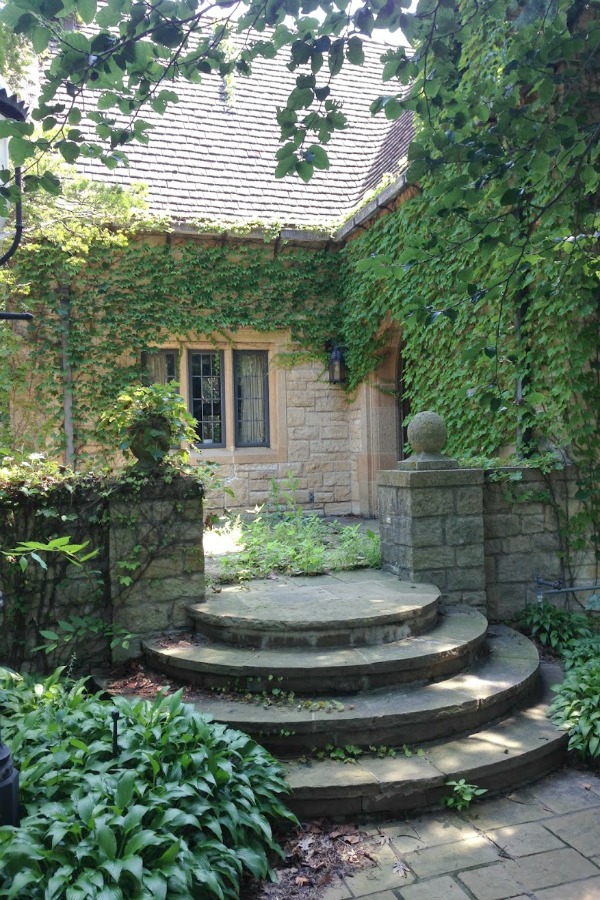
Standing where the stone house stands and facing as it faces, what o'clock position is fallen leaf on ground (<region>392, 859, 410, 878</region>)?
The fallen leaf on ground is roughly at 12 o'clock from the stone house.

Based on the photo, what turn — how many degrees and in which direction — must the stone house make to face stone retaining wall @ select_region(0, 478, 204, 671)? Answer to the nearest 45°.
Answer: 0° — it already faces it

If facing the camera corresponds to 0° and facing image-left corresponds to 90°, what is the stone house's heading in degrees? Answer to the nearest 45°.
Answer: approximately 0°

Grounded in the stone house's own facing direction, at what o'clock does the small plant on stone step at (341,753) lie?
The small plant on stone step is roughly at 12 o'clock from the stone house.

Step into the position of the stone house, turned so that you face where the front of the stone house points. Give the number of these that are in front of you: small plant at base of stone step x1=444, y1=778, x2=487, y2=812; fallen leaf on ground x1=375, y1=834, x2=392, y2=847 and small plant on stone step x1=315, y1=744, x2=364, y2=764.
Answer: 3

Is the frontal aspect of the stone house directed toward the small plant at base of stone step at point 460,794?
yes

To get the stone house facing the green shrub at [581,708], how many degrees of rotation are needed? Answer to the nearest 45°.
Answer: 0° — it already faces it

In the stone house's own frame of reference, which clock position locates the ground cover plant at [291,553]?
The ground cover plant is roughly at 12 o'clock from the stone house.

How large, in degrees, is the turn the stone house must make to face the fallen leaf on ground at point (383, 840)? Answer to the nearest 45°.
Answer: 0° — it already faces it

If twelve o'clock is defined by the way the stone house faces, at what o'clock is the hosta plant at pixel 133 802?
The hosta plant is roughly at 12 o'clock from the stone house.
